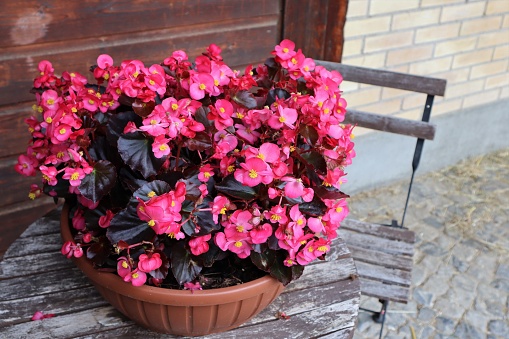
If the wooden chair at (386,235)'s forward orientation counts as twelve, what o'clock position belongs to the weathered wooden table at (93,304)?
The weathered wooden table is roughly at 1 o'clock from the wooden chair.

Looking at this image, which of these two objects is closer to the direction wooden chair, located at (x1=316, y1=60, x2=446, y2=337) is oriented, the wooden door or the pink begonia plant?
the pink begonia plant

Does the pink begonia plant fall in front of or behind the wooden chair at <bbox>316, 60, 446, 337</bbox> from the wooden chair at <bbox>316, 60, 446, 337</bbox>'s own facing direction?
in front

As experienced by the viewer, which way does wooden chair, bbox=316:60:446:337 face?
facing the viewer

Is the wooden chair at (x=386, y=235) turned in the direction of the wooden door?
no

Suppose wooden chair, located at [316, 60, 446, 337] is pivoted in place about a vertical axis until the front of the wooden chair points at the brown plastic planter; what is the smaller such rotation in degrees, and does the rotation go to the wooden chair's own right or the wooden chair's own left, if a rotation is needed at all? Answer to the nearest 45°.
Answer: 0° — it already faces it
